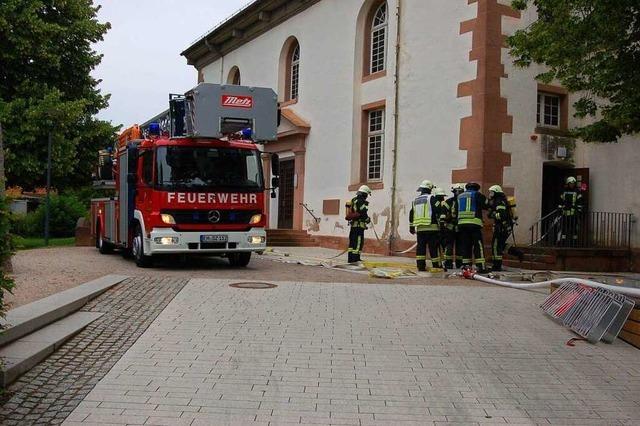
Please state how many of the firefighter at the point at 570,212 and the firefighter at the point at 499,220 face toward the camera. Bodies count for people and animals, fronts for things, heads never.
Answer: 1

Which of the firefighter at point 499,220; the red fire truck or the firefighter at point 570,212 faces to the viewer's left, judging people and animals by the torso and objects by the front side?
the firefighter at point 499,220

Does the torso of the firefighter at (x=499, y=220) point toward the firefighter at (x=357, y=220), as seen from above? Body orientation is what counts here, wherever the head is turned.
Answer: yes

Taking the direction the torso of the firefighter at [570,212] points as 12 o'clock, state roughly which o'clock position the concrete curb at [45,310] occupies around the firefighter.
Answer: The concrete curb is roughly at 1 o'clock from the firefighter.

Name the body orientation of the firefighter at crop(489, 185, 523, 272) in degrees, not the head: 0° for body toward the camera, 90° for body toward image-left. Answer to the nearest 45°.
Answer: approximately 90°

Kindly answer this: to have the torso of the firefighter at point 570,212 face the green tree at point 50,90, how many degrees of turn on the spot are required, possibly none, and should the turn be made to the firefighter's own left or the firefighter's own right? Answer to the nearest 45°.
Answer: approximately 90° to the firefighter's own right

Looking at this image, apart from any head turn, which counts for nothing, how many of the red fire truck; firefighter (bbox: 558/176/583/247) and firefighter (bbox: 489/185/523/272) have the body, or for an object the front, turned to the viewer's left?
1
